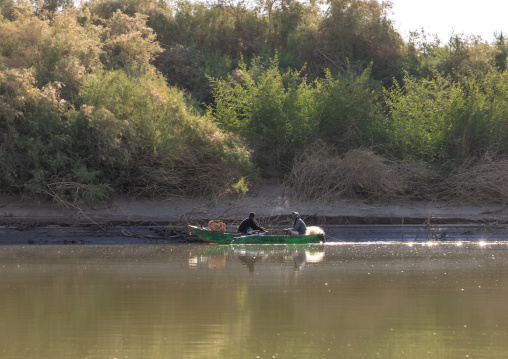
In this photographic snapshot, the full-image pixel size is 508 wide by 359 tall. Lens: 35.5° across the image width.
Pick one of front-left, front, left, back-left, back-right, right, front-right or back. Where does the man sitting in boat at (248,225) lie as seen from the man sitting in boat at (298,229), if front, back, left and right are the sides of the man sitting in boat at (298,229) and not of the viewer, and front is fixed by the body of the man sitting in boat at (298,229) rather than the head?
front

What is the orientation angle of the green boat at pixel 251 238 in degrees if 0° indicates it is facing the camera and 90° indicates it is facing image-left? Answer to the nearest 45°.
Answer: approximately 90°

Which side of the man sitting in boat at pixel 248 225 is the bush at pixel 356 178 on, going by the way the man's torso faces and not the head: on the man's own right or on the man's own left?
on the man's own left

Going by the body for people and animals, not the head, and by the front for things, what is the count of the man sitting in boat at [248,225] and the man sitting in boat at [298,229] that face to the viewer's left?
1

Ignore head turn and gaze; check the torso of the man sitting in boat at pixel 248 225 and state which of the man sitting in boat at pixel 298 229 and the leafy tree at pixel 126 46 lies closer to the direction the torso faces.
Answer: the man sitting in boat

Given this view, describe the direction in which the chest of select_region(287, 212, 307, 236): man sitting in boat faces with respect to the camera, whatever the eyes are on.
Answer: to the viewer's left

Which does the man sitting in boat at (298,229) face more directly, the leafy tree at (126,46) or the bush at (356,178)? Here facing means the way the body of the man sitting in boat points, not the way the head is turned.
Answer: the leafy tree

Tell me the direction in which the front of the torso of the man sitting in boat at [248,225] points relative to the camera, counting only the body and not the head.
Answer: to the viewer's right
